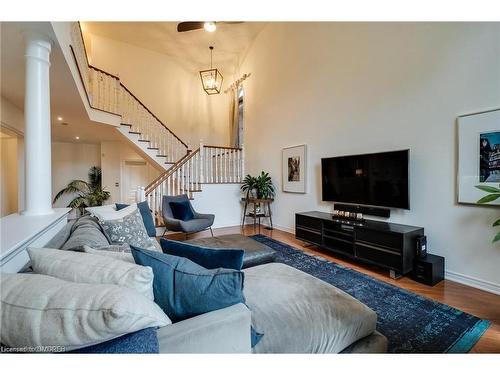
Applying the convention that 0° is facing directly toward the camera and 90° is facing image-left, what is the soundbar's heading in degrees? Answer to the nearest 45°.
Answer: approximately 45°

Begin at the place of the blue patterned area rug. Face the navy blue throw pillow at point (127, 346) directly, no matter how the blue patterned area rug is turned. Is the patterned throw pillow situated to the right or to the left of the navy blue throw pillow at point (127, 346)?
right

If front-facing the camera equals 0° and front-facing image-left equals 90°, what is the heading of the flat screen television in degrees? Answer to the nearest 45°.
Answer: approximately 45°

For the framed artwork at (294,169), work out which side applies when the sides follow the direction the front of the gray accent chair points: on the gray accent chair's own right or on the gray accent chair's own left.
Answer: on the gray accent chair's own left

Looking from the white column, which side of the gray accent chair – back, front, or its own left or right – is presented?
right

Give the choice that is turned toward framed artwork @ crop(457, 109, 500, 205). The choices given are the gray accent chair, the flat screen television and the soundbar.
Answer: the gray accent chair

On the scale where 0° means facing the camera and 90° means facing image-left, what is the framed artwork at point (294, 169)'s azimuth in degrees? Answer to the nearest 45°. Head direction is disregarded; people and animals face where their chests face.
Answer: approximately 45°
